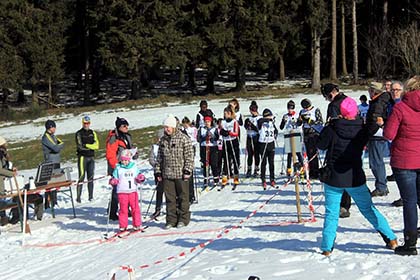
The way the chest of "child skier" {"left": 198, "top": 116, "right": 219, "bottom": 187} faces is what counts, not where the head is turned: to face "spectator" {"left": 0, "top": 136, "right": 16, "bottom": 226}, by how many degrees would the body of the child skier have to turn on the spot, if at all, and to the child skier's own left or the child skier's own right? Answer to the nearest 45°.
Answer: approximately 45° to the child skier's own right

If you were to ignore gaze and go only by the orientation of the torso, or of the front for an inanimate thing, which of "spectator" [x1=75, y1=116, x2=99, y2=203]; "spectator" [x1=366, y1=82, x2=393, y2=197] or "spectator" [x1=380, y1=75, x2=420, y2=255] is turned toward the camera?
"spectator" [x1=75, y1=116, x2=99, y2=203]

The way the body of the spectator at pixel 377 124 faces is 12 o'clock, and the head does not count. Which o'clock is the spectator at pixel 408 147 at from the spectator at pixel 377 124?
the spectator at pixel 408 147 is roughly at 9 o'clock from the spectator at pixel 377 124.

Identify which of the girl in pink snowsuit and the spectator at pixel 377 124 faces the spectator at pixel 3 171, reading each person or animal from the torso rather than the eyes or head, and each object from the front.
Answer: the spectator at pixel 377 124

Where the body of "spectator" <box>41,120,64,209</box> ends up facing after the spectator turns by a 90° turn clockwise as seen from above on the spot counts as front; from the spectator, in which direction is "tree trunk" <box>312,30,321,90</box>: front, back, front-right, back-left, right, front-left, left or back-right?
back

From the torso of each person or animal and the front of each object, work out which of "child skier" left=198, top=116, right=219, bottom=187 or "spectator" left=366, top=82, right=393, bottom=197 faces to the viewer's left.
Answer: the spectator

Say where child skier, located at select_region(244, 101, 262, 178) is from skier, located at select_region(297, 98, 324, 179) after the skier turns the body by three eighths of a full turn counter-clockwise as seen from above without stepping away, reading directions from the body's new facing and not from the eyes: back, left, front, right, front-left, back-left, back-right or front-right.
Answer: back-left

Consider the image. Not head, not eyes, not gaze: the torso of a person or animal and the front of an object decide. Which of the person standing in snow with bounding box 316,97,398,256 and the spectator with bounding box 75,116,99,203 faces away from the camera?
the person standing in snow

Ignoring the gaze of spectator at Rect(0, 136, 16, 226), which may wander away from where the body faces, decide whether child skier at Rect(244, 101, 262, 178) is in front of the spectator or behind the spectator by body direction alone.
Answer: in front

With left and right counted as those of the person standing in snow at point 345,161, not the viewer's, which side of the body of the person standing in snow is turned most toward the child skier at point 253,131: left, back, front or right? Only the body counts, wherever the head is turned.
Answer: front

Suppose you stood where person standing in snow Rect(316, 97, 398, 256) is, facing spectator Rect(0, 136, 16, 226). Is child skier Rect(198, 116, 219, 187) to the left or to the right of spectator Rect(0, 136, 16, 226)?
right

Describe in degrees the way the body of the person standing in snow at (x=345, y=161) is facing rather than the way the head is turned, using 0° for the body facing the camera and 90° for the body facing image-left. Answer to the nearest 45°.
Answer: approximately 180°

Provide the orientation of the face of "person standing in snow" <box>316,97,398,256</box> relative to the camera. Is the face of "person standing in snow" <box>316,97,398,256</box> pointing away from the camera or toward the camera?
away from the camera

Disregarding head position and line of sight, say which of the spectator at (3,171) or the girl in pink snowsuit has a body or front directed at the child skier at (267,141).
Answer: the spectator

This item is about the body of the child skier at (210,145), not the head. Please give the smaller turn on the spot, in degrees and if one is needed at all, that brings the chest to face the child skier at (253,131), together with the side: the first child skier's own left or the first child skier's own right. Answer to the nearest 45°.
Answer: approximately 90° to the first child skier's own left

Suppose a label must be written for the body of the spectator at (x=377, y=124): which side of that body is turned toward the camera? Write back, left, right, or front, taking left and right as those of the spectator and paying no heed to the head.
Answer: left

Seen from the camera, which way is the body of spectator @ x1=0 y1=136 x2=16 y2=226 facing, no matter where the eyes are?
to the viewer's right

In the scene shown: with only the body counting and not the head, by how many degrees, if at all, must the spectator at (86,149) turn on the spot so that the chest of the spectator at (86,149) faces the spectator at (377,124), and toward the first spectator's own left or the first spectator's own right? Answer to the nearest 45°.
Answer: approximately 45° to the first spectator's own left
